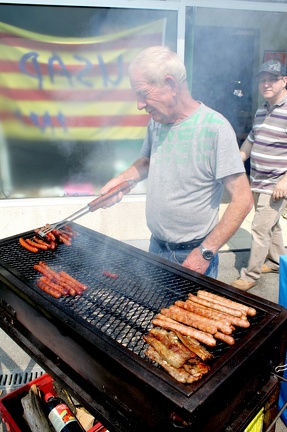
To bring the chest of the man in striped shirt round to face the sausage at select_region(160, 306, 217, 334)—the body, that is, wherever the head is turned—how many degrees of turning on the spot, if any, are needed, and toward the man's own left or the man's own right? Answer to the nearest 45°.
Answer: approximately 45° to the man's own left

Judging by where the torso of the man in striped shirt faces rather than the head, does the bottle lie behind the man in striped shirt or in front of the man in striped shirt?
in front

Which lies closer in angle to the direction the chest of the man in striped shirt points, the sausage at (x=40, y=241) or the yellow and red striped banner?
the sausage

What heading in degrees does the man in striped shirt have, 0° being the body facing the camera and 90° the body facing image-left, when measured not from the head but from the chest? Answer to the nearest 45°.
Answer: approximately 45°

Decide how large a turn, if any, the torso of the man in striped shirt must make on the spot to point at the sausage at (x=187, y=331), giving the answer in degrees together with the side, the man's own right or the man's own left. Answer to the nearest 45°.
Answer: approximately 45° to the man's own left

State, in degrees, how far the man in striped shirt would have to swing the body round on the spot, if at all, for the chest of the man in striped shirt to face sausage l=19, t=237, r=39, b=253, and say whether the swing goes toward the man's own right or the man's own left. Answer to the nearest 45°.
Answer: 0° — they already face it

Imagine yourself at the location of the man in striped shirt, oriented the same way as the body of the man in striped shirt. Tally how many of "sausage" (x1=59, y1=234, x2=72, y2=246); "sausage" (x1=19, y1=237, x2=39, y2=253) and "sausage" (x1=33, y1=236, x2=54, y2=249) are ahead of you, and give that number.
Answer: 3

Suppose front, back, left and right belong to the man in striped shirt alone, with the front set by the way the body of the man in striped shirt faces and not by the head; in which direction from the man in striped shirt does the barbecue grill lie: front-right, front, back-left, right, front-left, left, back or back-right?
front-left

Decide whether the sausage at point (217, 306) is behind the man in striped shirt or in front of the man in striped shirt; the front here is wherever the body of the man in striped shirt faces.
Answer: in front

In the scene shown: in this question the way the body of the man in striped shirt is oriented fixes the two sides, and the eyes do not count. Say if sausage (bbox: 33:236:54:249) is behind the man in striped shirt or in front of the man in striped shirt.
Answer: in front
